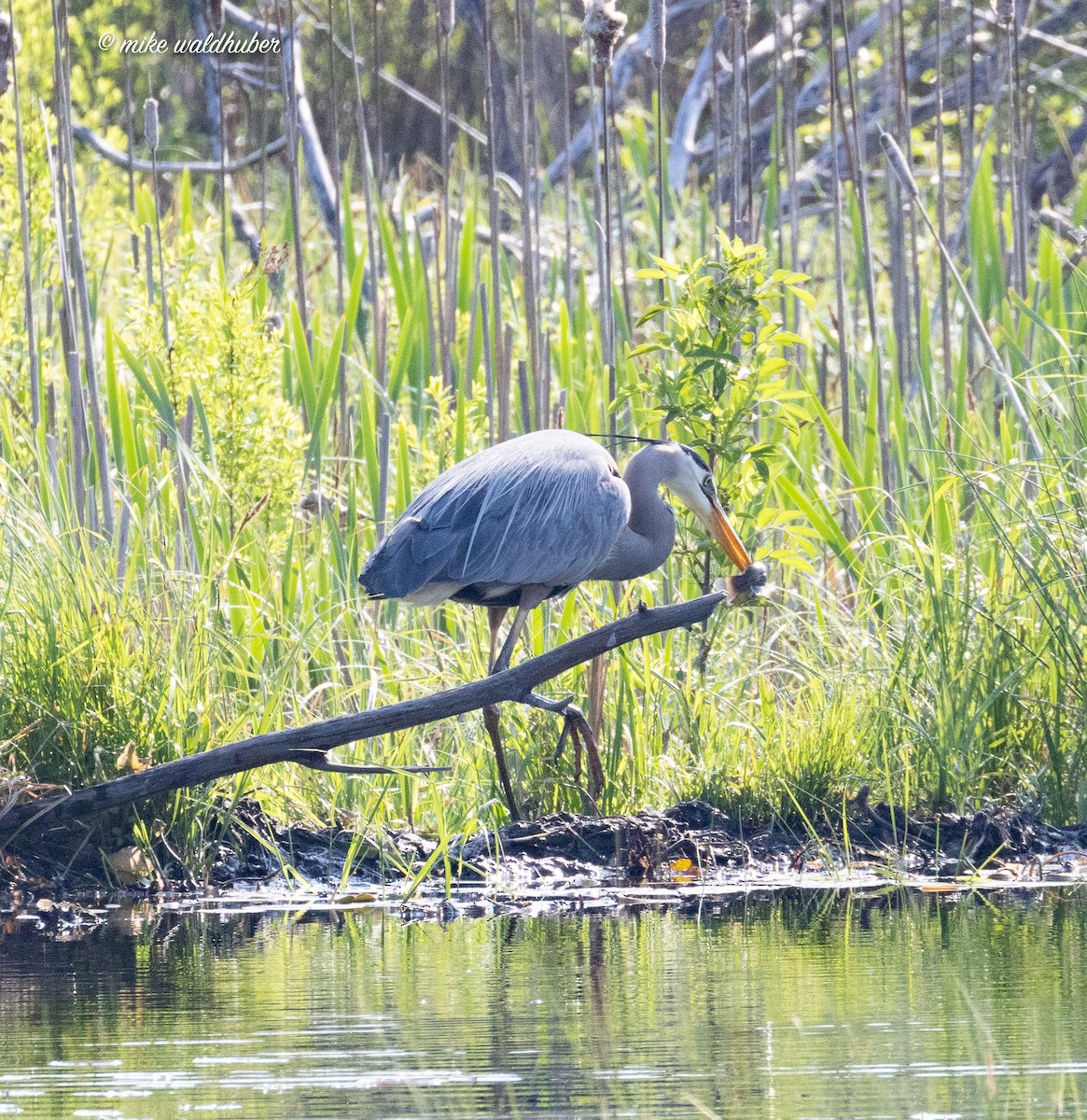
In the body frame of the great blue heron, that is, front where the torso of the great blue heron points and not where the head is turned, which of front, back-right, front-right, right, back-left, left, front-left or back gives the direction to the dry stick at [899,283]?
front-left

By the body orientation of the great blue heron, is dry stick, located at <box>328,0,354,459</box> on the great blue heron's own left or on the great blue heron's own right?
on the great blue heron's own left

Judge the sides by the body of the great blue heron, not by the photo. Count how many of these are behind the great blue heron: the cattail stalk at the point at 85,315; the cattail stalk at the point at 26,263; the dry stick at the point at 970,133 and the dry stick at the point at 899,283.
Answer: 2

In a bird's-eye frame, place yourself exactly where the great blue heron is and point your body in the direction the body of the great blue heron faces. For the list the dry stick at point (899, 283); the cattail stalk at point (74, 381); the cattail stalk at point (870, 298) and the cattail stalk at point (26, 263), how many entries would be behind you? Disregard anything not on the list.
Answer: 2

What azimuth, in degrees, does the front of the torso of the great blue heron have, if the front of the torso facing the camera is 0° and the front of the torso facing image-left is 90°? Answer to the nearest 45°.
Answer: approximately 270°

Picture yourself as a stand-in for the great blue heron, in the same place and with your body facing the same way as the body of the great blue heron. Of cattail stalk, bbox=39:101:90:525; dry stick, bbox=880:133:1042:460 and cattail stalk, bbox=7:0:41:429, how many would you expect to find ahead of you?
1

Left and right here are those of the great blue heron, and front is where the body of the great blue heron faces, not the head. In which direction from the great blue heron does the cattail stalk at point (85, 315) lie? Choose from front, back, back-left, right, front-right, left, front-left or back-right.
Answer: back

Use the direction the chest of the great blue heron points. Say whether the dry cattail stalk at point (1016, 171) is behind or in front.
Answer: in front

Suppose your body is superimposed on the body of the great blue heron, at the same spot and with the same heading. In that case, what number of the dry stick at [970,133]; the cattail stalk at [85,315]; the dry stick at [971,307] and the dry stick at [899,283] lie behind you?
1

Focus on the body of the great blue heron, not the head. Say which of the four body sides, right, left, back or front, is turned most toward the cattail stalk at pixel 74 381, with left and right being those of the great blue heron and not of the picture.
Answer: back

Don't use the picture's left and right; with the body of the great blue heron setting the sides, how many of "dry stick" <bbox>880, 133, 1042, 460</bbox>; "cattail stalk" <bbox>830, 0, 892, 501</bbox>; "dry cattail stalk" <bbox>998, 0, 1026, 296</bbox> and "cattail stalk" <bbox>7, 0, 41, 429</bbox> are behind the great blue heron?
1

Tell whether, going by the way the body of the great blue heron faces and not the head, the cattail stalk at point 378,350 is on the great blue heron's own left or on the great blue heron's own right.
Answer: on the great blue heron's own left

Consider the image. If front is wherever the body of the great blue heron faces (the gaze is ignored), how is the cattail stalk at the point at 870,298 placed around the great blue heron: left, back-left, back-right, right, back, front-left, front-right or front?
front-left
